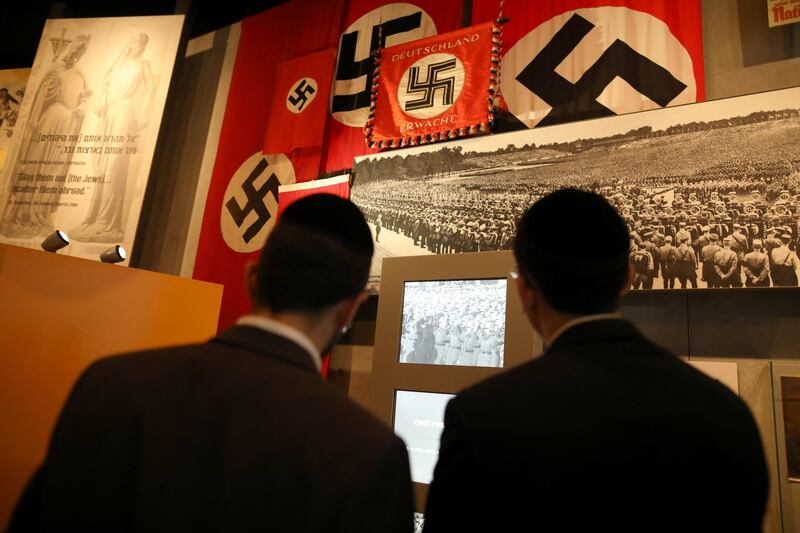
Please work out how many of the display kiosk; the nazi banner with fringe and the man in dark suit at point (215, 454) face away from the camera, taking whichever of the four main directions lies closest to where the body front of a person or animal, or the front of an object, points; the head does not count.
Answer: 1

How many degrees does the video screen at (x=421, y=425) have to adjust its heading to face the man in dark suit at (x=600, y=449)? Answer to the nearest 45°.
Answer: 0° — it already faces them

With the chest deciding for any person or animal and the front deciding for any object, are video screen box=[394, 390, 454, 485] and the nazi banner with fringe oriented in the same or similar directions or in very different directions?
same or similar directions

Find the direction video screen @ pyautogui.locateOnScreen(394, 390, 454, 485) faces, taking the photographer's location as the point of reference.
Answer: facing the viewer

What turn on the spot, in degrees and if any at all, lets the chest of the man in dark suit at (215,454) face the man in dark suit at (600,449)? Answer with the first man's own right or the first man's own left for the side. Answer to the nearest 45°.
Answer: approximately 90° to the first man's own right

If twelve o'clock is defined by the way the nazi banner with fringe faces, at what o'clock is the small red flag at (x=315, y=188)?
The small red flag is roughly at 4 o'clock from the nazi banner with fringe.

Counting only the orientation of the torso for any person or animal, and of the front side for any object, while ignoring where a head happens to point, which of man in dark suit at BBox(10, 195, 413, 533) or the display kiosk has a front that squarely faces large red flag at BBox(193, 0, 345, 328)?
the man in dark suit

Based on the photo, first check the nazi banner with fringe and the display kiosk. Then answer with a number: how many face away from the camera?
0

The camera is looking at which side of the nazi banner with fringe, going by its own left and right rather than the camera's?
front

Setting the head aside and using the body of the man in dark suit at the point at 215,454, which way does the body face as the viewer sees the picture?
away from the camera

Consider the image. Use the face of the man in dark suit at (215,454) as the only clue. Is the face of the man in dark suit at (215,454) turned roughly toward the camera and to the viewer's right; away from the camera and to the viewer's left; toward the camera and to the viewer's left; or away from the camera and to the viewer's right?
away from the camera and to the viewer's right

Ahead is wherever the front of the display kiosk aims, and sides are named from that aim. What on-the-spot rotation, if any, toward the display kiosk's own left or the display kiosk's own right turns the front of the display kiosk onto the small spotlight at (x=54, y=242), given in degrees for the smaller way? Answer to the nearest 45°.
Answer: approximately 90° to the display kiosk's own right

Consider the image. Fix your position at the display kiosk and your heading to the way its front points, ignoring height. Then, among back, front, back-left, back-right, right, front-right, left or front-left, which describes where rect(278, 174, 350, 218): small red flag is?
back-right

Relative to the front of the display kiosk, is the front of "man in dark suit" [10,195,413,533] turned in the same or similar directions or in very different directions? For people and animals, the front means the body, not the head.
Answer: very different directions

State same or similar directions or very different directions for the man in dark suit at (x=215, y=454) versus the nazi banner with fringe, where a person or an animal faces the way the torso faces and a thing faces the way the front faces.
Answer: very different directions
